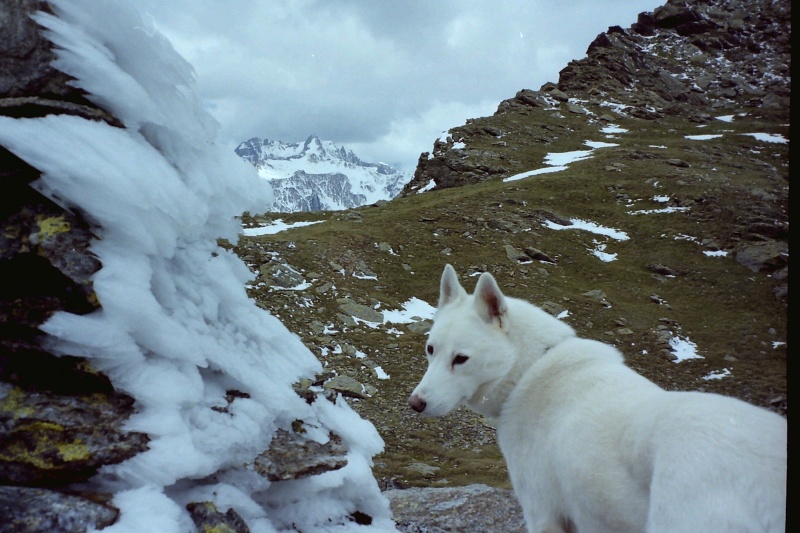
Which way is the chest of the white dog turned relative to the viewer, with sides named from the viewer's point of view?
facing to the left of the viewer

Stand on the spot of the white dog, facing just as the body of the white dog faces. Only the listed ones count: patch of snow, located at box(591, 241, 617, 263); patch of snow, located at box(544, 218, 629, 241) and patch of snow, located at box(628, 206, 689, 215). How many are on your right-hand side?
3

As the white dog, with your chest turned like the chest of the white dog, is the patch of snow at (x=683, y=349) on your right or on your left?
on your right

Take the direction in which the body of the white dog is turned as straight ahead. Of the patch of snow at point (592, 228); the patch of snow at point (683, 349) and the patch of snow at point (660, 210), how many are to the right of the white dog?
3

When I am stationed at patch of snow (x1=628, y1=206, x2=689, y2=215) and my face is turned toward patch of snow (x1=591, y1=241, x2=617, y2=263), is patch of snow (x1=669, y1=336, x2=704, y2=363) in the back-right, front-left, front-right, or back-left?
front-left

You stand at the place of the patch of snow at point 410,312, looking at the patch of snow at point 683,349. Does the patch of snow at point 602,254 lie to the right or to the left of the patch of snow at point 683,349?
left

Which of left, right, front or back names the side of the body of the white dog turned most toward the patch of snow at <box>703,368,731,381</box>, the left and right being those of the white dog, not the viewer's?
right

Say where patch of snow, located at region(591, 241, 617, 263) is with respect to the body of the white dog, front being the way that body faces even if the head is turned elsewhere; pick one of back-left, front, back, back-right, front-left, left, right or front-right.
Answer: right

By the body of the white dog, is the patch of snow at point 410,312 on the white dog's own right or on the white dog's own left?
on the white dog's own right

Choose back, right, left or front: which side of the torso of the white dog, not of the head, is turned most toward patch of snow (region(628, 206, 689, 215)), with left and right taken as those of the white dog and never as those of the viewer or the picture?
right

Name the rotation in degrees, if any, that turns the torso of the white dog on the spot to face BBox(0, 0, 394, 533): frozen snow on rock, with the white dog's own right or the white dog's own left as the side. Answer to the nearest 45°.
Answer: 0° — it already faces it
